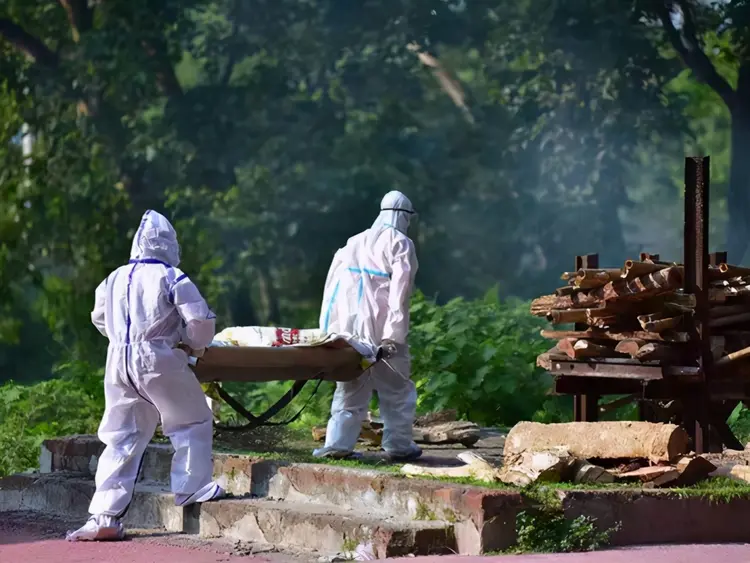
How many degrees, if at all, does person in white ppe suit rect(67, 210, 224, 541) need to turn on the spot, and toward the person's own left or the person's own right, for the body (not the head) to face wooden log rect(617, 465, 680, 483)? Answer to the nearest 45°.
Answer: approximately 45° to the person's own right

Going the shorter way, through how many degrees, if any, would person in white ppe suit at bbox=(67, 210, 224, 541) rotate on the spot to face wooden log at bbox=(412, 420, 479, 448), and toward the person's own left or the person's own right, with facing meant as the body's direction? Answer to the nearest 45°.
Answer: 0° — they already face it

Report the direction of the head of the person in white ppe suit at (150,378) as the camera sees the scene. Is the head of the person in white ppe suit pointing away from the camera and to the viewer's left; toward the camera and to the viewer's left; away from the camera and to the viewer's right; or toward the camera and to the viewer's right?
away from the camera and to the viewer's right

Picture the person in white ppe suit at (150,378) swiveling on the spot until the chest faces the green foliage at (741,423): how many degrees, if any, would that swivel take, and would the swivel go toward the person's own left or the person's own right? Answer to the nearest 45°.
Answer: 0° — they already face it

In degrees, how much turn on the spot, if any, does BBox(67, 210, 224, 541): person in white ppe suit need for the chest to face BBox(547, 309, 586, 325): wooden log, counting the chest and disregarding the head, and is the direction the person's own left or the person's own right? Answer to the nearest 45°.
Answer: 0° — they already face it

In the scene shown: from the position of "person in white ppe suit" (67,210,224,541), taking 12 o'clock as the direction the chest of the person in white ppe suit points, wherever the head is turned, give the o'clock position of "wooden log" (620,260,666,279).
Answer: The wooden log is roughly at 1 o'clock from the person in white ppe suit.

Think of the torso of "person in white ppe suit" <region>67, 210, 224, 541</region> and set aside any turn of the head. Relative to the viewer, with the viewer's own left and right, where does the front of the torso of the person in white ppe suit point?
facing away from the viewer and to the right of the viewer
